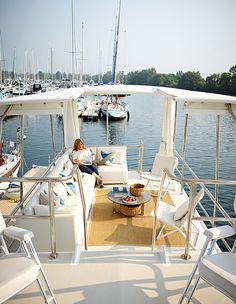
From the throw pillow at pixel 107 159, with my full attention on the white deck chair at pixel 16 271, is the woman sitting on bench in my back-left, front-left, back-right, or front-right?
front-right

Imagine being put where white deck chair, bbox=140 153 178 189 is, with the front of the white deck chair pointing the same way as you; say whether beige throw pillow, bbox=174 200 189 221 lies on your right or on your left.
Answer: on your left

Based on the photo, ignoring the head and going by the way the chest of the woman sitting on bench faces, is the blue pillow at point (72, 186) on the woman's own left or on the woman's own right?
on the woman's own right

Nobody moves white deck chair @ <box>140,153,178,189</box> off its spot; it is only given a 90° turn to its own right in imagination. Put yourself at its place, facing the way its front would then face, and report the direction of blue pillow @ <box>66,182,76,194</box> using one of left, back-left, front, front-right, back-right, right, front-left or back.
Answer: left

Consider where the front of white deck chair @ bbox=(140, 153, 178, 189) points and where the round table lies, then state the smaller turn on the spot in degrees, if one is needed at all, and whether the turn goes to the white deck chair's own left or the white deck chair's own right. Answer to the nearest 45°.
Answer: approximately 45° to the white deck chair's own left

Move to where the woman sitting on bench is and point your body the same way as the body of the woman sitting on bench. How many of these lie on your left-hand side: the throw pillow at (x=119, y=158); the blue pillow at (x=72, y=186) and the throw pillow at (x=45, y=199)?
1

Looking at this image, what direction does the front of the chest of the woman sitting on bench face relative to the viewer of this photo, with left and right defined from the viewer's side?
facing the viewer and to the right of the viewer

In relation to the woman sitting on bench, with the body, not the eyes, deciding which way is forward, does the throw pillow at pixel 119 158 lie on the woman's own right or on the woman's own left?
on the woman's own left

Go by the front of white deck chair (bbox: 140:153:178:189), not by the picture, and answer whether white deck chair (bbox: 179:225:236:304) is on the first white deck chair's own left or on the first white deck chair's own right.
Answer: on the first white deck chair's own left

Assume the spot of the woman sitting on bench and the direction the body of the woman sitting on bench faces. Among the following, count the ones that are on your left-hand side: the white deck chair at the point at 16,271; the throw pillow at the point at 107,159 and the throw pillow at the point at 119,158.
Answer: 2

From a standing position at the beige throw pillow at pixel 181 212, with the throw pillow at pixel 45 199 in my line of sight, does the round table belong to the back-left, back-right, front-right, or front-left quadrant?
front-right

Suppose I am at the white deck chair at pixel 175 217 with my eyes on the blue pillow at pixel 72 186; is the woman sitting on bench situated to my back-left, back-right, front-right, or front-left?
front-right

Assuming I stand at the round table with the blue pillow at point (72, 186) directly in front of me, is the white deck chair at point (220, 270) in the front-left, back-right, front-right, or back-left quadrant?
back-left

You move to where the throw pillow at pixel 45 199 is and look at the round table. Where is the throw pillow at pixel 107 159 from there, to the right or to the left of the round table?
left

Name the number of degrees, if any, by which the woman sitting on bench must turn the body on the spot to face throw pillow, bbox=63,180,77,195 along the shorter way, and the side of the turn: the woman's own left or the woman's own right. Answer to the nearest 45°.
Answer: approximately 45° to the woman's own right
